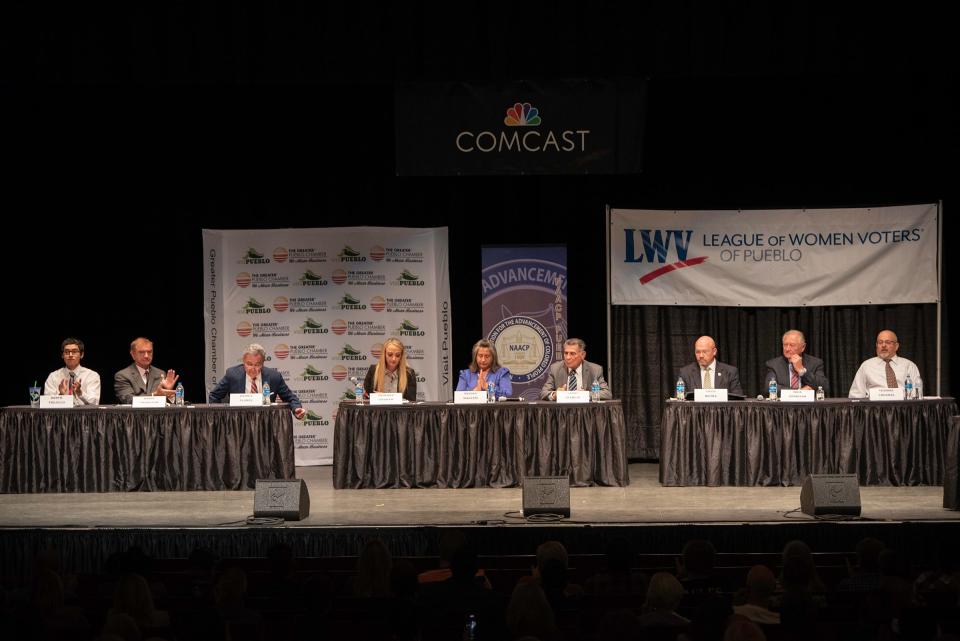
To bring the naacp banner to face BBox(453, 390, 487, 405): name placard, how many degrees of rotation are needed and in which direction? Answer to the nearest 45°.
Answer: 0° — it already faces it

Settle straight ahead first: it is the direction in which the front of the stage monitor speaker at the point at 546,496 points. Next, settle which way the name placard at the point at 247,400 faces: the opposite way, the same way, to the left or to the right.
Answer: the opposite way

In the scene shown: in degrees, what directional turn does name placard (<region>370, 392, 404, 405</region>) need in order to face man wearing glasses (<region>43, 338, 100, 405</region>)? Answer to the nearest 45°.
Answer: approximately 90° to its right

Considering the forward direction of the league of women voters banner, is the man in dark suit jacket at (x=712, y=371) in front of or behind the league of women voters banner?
in front

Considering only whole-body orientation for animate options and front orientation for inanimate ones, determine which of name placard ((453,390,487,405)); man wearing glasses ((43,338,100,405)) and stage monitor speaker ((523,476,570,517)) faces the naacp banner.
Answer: the stage monitor speaker

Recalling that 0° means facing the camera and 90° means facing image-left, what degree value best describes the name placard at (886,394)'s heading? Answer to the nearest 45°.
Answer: approximately 0°

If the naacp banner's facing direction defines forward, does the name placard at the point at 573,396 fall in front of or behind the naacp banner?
in front

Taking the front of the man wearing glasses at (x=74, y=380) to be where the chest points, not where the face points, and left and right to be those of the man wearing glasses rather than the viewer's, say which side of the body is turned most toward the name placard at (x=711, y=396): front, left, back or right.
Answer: left

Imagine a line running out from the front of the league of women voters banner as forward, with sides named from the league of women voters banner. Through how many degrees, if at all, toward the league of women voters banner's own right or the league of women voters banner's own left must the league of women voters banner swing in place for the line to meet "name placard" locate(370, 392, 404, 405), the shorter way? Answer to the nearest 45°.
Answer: approximately 45° to the league of women voters banner's own right

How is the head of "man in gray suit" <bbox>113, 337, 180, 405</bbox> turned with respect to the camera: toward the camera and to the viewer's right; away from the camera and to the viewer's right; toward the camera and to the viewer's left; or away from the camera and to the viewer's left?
toward the camera and to the viewer's right
